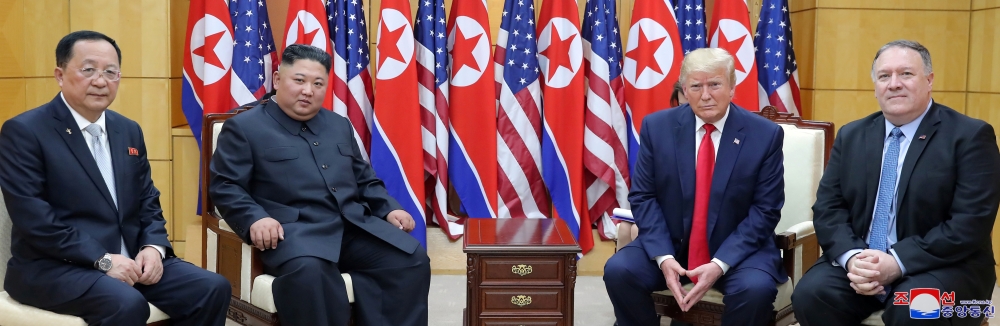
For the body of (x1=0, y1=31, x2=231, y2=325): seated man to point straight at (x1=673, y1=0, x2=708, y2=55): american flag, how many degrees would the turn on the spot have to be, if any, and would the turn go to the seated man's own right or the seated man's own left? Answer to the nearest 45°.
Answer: approximately 90° to the seated man's own left

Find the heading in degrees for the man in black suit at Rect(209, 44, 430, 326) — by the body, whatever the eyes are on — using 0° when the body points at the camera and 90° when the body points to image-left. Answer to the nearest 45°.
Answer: approximately 315°

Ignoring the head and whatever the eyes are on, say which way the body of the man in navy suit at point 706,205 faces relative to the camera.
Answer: toward the camera

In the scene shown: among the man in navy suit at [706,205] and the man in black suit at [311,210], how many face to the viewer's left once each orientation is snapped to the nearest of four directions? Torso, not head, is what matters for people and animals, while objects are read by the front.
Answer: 0

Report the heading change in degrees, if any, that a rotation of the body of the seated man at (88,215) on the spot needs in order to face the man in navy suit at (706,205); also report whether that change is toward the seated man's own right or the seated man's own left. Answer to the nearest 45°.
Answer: approximately 45° to the seated man's own left

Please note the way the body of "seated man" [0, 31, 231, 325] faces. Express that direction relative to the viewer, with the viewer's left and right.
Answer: facing the viewer and to the right of the viewer

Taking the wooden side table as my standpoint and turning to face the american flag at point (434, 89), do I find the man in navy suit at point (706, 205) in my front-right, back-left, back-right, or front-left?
back-right

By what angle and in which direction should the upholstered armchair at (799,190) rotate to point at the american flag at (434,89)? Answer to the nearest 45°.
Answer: approximately 90° to its right

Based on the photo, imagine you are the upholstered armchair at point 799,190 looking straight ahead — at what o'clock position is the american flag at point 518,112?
The american flag is roughly at 3 o'clock from the upholstered armchair.

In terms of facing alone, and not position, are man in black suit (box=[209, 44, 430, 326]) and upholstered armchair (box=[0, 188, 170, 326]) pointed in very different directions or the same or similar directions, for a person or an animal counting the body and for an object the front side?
same or similar directions

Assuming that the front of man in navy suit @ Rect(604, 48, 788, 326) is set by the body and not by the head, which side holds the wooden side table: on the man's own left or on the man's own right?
on the man's own right

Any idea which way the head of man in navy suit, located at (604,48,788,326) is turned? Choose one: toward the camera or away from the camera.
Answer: toward the camera

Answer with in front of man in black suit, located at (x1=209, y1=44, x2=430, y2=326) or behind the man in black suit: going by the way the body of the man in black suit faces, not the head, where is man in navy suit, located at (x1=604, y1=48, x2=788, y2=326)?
in front

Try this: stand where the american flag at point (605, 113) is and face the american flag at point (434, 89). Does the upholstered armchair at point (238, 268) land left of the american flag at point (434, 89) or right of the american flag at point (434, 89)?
left

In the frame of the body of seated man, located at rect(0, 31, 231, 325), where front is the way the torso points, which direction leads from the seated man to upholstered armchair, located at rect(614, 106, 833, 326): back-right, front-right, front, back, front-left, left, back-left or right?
front-left

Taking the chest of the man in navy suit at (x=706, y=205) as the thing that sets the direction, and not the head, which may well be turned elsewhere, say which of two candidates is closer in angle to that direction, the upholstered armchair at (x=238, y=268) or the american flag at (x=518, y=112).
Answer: the upholstered armchair
